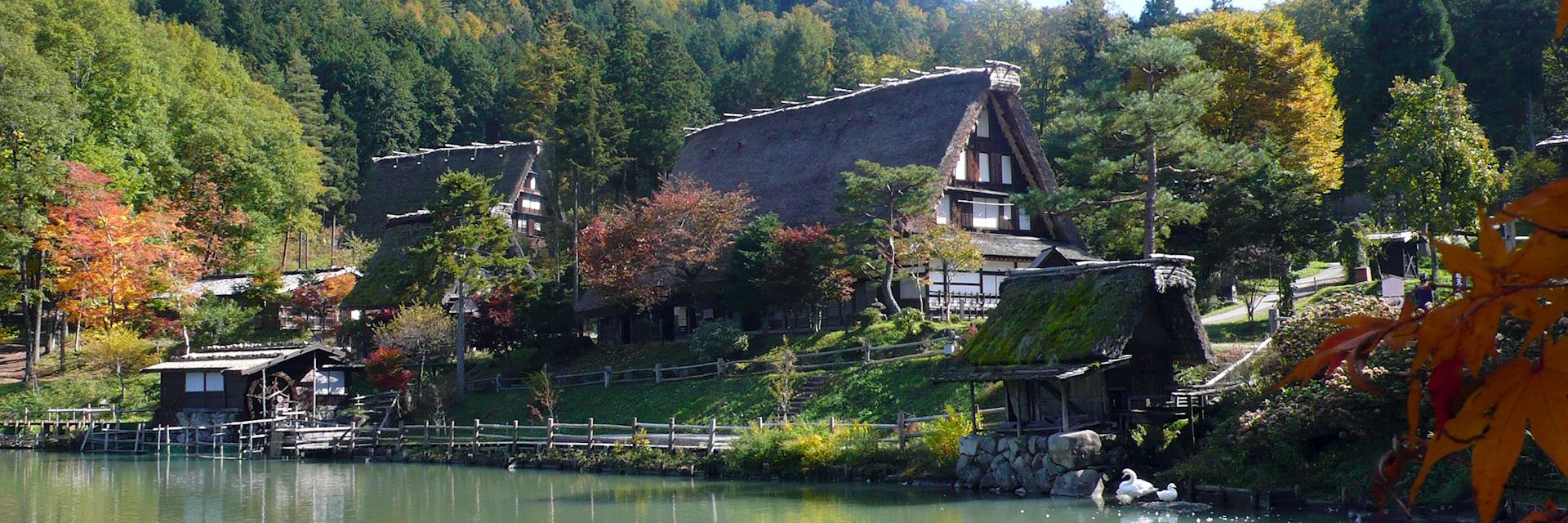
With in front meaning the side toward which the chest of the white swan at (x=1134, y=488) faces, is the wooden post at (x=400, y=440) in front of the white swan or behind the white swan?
in front

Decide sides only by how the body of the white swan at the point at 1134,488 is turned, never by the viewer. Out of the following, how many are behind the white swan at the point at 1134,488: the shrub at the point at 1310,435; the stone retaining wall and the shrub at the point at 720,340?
1

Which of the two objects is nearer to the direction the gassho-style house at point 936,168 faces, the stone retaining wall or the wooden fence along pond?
the stone retaining wall

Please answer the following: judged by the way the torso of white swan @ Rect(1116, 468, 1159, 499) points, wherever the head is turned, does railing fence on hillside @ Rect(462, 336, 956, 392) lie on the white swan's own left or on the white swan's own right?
on the white swan's own right

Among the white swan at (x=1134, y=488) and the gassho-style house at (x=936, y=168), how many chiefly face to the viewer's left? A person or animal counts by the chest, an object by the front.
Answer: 1

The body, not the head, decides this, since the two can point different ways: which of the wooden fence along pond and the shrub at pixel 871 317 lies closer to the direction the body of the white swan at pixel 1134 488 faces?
the wooden fence along pond

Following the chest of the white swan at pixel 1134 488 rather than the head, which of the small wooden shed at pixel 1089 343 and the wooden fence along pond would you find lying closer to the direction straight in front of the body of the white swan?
the wooden fence along pond

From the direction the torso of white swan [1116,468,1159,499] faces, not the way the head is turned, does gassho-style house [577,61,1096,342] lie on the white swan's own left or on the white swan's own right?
on the white swan's own right

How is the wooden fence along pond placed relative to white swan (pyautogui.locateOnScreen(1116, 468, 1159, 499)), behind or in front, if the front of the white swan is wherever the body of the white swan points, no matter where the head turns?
in front

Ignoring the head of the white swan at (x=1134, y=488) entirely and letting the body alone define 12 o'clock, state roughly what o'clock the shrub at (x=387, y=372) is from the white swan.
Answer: The shrub is roughly at 1 o'clock from the white swan.

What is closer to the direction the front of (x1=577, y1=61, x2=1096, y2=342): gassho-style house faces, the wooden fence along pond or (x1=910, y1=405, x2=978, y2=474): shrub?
the shrub

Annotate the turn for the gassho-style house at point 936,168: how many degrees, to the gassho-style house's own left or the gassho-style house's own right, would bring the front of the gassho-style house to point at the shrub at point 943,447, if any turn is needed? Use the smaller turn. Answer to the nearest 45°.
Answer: approximately 45° to the gassho-style house's own right

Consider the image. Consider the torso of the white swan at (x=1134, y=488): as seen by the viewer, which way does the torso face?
to the viewer's left

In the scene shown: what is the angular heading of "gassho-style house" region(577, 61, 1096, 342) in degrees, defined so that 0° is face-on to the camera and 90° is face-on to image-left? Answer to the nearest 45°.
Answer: approximately 315°

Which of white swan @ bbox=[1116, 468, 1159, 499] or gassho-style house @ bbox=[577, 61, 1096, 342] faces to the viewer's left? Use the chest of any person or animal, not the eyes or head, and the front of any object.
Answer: the white swan

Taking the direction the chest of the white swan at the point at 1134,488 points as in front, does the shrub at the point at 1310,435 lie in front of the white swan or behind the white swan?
behind

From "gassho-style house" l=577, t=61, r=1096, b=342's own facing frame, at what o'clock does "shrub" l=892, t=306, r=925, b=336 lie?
The shrub is roughly at 2 o'clock from the gassho-style house.
